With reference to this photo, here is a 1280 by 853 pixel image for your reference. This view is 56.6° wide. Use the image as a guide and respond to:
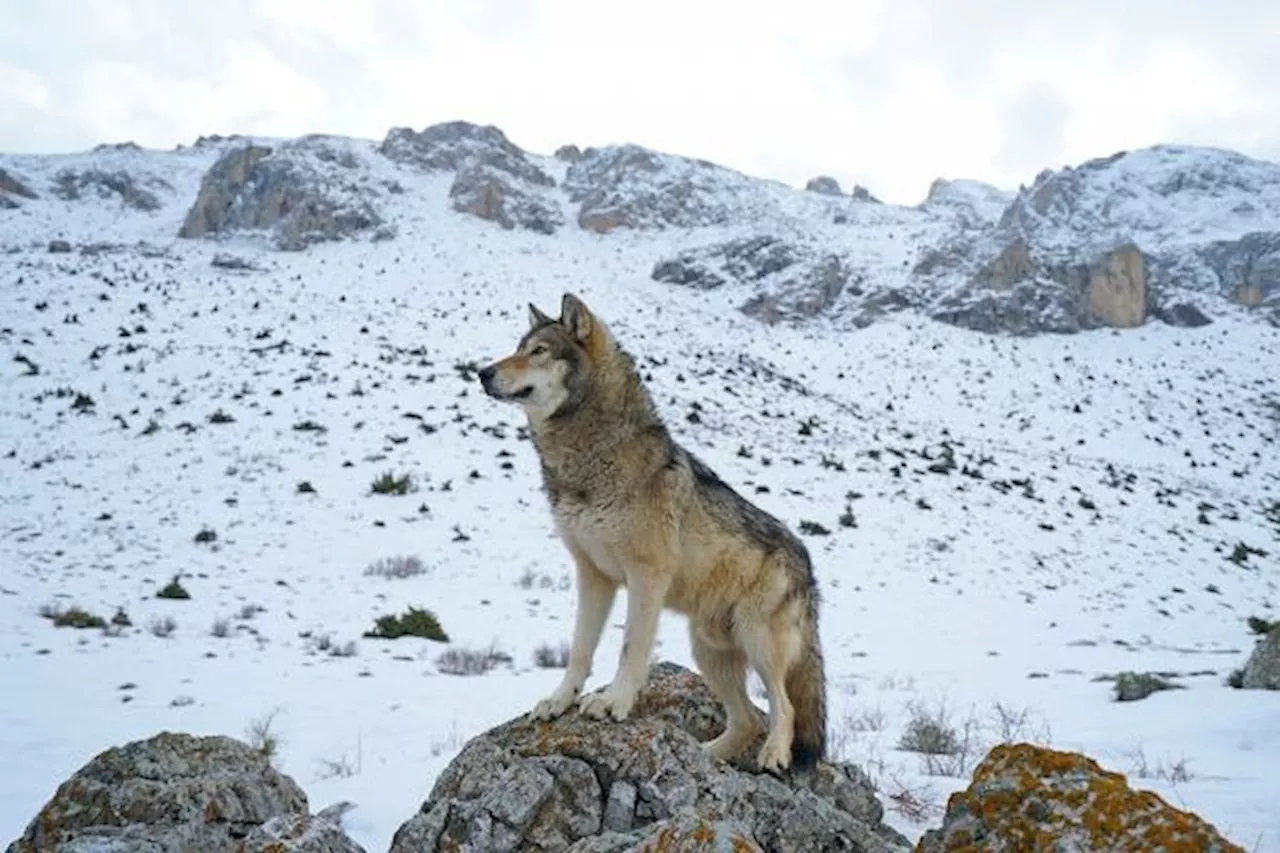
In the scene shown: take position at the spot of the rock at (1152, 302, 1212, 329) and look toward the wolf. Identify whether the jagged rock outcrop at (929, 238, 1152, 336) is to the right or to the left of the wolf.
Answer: right

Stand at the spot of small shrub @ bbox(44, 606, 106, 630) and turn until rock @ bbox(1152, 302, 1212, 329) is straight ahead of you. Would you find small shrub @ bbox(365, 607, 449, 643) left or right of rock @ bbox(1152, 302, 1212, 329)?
right

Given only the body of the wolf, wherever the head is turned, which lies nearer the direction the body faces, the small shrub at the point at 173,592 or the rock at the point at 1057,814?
the small shrub

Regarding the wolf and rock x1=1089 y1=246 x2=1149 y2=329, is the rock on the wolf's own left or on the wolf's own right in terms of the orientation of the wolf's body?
on the wolf's own right

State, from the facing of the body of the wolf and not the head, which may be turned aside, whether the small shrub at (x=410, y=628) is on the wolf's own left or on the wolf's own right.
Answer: on the wolf's own right

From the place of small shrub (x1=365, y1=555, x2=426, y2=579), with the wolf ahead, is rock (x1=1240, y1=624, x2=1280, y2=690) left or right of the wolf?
left

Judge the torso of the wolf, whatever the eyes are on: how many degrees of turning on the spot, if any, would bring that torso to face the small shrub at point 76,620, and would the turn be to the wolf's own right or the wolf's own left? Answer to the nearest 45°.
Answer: approximately 45° to the wolf's own right

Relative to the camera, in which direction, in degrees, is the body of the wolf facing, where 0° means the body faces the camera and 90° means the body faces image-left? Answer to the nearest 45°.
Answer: approximately 90°

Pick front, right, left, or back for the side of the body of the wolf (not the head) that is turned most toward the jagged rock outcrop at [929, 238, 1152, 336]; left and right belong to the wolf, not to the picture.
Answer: right

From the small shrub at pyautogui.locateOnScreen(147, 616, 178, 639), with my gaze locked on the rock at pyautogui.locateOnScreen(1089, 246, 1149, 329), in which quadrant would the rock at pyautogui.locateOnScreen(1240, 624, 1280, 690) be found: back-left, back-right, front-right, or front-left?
front-right
